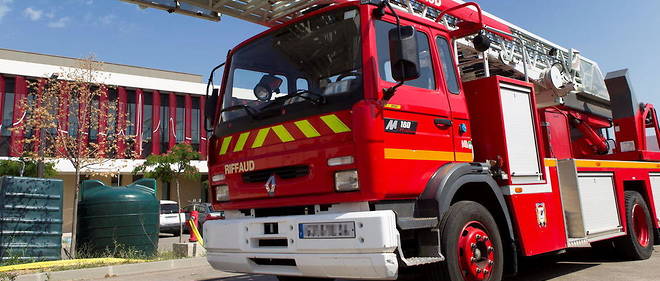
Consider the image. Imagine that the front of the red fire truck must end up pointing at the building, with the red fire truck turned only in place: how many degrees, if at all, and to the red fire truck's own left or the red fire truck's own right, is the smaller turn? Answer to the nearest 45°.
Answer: approximately 90° to the red fire truck's own right

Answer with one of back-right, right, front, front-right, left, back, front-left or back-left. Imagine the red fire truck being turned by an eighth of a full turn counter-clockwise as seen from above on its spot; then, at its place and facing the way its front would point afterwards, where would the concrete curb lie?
back-right

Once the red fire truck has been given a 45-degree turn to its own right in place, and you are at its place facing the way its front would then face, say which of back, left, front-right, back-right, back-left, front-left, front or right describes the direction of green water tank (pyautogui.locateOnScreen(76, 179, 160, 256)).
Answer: front-right

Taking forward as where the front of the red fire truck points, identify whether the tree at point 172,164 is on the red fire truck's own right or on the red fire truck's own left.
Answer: on the red fire truck's own right

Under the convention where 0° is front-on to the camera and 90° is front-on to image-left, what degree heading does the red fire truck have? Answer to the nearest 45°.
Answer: approximately 45°

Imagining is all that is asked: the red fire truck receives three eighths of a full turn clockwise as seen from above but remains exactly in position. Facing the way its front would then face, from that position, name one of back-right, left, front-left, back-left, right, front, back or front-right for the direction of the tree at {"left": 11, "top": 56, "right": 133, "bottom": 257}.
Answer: front-left
